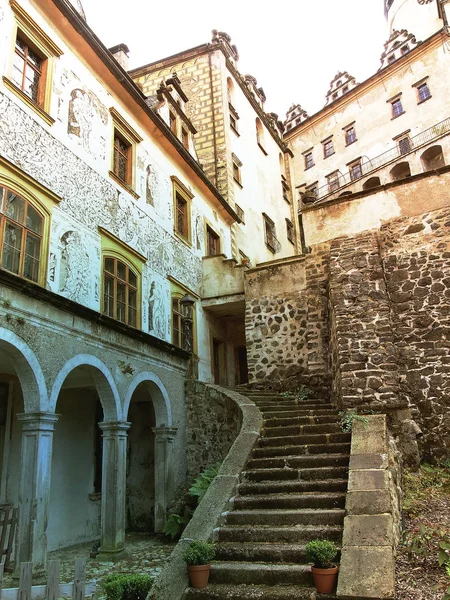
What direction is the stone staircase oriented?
toward the camera

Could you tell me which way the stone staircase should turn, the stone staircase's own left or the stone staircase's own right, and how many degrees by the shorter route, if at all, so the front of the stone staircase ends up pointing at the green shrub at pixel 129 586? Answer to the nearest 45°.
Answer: approximately 45° to the stone staircase's own right
